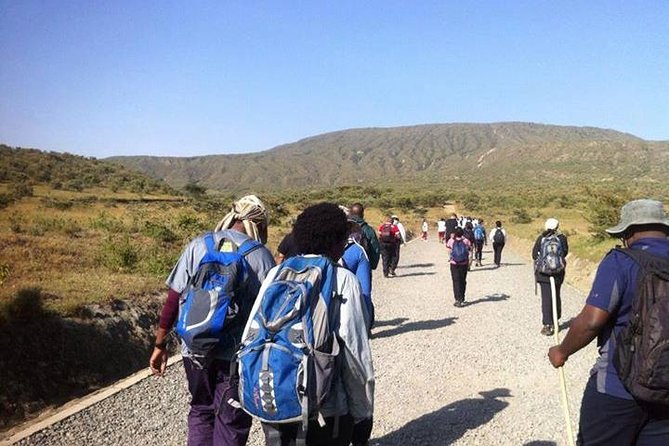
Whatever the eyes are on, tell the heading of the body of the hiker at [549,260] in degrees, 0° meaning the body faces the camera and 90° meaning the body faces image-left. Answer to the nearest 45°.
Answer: approximately 180°

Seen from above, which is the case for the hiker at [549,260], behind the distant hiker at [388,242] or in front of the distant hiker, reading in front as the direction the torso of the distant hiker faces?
behind

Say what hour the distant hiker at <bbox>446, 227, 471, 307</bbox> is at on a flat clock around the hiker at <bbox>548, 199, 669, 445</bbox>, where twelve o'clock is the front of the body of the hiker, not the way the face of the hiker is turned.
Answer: The distant hiker is roughly at 1 o'clock from the hiker.

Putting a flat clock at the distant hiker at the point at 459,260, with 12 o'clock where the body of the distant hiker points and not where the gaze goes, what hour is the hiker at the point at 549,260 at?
The hiker is roughly at 5 o'clock from the distant hiker.

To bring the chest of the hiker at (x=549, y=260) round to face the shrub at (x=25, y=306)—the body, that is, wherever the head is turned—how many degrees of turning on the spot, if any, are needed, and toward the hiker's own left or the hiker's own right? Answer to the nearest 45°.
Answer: approximately 135° to the hiker's own left

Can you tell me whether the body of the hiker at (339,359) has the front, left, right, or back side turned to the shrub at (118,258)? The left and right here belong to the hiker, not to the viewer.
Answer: left

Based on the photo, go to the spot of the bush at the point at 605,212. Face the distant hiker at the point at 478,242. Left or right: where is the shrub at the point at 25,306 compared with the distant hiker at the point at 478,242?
left

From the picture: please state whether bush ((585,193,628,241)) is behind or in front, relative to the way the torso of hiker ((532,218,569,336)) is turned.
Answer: in front

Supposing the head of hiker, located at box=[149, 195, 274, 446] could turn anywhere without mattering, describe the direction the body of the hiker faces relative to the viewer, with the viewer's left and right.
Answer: facing away from the viewer and to the right of the viewer

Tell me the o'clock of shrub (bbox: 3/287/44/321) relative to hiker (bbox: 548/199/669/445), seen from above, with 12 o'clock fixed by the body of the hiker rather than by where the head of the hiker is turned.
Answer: The shrub is roughly at 11 o'clock from the hiker.

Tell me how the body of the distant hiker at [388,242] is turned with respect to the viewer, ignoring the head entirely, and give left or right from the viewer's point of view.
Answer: facing away from the viewer

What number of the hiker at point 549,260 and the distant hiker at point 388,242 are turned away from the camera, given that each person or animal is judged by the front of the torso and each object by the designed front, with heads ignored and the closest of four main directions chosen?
2

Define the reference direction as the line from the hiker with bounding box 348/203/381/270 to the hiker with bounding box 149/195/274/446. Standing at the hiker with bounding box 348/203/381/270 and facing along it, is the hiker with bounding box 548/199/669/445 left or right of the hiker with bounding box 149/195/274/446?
left

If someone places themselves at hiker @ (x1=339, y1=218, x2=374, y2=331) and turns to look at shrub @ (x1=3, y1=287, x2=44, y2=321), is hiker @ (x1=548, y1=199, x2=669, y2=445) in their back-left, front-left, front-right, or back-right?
back-left

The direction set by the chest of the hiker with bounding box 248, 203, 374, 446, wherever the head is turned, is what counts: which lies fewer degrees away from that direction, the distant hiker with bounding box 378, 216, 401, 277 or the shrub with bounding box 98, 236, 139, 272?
the distant hiker

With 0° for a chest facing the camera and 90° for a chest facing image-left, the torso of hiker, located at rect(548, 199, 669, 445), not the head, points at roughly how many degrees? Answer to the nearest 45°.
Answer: approximately 135°
